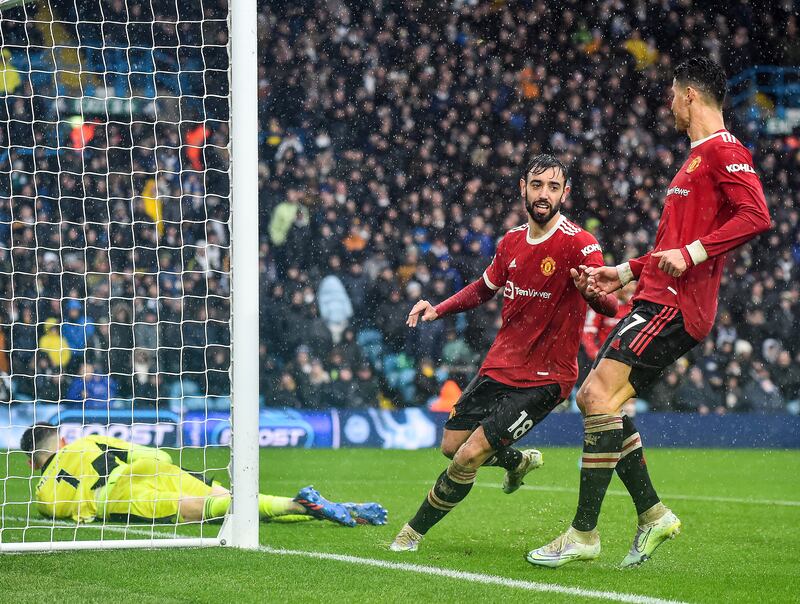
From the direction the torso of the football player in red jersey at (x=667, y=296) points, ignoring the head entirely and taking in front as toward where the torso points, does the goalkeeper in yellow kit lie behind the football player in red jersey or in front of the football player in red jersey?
in front

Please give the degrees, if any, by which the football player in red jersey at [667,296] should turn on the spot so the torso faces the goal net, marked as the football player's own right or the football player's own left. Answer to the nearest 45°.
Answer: approximately 45° to the football player's own right

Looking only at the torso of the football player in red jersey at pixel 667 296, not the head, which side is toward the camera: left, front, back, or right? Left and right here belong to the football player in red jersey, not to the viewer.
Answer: left

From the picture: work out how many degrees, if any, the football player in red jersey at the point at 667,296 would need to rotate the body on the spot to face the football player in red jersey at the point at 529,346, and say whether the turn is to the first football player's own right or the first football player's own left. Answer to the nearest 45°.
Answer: approximately 45° to the first football player's own right
